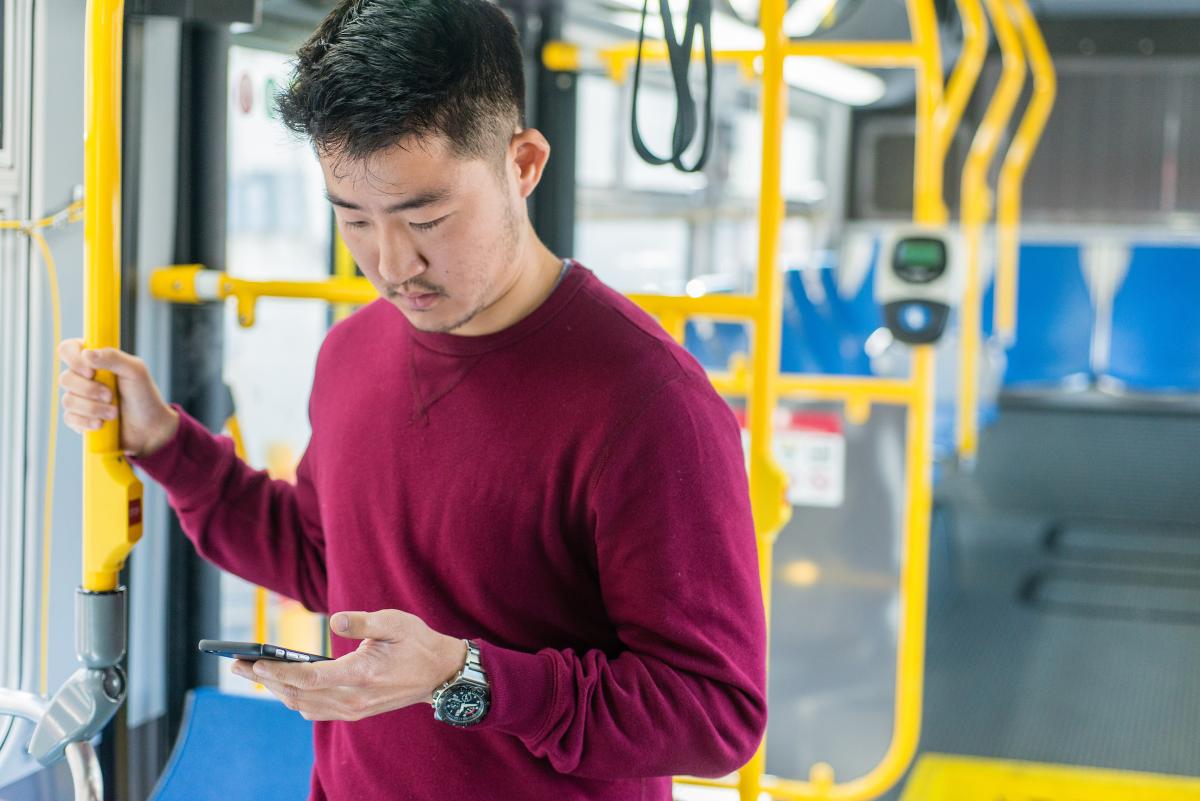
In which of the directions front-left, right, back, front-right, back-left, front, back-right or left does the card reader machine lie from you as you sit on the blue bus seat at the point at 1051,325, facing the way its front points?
front

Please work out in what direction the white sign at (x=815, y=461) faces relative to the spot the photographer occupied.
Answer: facing the viewer

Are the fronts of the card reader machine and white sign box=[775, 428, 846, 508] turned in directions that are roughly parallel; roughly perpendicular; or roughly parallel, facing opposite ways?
roughly parallel

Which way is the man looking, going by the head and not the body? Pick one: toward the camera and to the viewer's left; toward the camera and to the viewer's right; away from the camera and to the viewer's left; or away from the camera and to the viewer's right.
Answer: toward the camera and to the viewer's left

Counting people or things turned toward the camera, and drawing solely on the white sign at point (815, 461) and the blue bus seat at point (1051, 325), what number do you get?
2

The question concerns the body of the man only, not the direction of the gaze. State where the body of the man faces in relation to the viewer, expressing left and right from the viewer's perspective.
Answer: facing the viewer and to the left of the viewer

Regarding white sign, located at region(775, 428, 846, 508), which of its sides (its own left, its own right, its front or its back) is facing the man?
front

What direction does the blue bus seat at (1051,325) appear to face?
toward the camera

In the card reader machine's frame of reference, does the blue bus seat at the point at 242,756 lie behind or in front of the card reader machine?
in front

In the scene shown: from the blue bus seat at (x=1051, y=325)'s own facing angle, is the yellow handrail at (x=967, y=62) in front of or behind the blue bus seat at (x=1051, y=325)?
in front

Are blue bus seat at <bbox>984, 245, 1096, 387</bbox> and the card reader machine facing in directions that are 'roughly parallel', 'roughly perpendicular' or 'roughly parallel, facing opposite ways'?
roughly parallel

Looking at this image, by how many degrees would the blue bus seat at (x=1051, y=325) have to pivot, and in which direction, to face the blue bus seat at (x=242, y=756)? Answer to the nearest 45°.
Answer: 0° — it already faces it

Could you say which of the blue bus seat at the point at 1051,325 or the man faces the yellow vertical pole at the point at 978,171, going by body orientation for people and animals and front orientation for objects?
the blue bus seat

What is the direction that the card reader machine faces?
toward the camera
